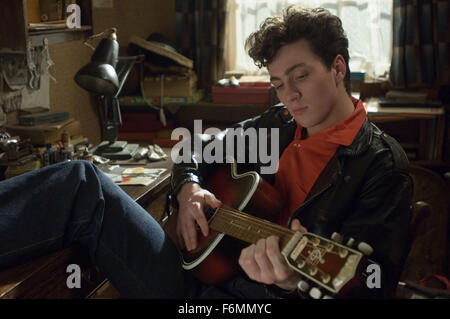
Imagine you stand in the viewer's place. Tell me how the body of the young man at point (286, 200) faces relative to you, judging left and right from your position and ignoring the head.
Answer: facing the viewer and to the left of the viewer

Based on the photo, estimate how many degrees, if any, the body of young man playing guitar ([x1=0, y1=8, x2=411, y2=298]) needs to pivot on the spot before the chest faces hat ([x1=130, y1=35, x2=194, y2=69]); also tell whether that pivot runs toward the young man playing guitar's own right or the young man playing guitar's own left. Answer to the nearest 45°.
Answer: approximately 135° to the young man's own right

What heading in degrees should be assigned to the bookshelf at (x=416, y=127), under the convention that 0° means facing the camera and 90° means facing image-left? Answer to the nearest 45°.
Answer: approximately 0°

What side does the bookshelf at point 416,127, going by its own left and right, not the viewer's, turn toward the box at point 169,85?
right

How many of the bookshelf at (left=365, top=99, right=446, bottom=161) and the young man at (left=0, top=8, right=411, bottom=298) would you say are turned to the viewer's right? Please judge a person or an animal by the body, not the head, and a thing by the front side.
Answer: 0

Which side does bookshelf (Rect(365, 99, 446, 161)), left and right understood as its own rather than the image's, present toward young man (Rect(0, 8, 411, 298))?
front

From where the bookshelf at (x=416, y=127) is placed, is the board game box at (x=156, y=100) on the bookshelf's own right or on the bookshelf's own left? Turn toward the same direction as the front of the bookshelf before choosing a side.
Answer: on the bookshelf's own right

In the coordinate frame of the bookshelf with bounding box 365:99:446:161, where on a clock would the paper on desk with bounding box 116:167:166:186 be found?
The paper on desk is roughly at 1 o'clock from the bookshelf.
